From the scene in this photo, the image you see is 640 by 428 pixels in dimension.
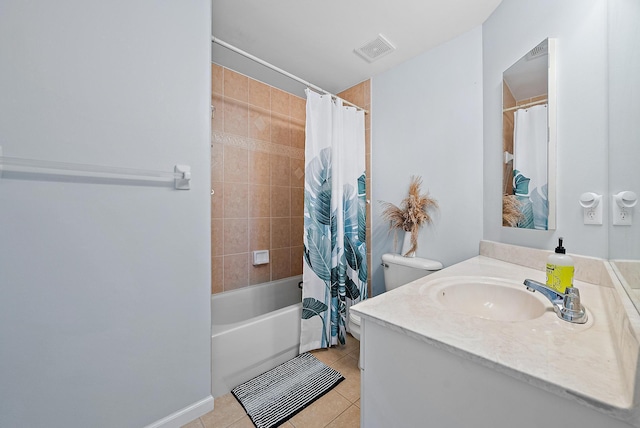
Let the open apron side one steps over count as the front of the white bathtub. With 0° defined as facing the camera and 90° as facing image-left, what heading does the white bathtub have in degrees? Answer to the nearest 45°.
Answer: approximately 315°

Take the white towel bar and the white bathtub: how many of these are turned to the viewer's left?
0

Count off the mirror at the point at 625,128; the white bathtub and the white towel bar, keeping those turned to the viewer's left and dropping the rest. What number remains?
1

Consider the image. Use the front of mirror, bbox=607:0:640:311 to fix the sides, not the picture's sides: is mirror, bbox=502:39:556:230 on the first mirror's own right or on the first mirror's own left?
on the first mirror's own right

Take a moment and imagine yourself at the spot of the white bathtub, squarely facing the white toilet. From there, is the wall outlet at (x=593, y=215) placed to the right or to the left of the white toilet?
right

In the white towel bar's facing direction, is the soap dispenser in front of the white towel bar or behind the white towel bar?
in front

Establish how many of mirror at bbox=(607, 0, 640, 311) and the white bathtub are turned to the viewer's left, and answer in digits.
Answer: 1

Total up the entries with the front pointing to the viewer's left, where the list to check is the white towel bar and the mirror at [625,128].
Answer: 1

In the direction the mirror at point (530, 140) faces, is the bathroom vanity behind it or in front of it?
in front

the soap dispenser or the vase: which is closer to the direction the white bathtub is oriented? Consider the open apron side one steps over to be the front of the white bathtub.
the soap dispenser

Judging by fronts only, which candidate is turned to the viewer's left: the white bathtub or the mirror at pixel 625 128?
the mirror

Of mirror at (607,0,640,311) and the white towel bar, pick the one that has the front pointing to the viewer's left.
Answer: the mirror

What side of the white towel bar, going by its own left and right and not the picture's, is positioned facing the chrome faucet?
front

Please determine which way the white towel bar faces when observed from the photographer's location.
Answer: facing the viewer and to the right of the viewer

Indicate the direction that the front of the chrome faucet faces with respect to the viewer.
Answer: facing away from the viewer and to the left of the viewer
